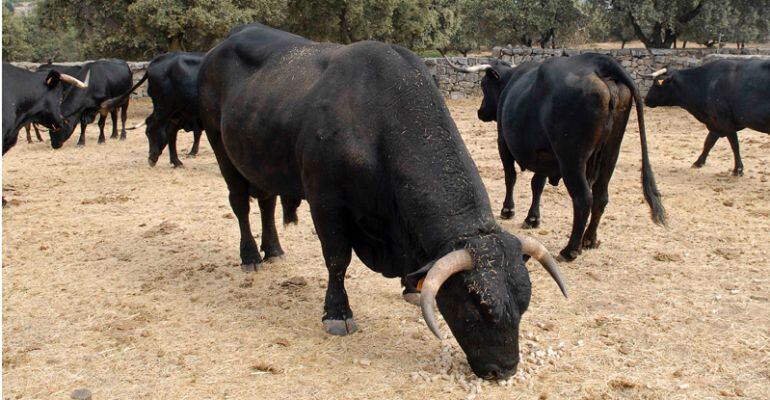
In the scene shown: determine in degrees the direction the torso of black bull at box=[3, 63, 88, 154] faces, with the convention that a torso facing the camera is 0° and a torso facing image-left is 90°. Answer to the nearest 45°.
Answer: approximately 270°

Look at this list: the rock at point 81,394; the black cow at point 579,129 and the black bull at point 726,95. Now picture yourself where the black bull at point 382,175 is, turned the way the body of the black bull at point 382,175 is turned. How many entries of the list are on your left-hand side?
2

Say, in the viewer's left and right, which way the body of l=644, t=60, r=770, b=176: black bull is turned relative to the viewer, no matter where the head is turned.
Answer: facing to the left of the viewer

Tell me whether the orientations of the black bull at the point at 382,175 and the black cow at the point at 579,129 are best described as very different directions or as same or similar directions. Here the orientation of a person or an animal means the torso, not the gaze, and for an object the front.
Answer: very different directions
